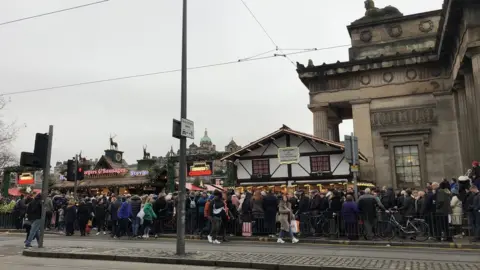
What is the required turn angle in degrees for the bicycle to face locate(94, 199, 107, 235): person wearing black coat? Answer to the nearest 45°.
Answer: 0° — it already faces them

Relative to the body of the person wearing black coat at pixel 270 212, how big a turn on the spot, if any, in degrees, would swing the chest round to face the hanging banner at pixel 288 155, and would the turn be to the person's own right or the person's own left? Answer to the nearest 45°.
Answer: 0° — they already face it

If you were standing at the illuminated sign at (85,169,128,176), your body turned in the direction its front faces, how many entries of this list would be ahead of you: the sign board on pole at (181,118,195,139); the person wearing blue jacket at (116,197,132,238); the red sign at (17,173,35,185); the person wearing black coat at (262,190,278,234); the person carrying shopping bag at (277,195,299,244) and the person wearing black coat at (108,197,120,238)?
5

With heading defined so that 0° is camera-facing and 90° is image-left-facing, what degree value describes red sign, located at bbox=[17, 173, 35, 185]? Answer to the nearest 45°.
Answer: approximately 0°

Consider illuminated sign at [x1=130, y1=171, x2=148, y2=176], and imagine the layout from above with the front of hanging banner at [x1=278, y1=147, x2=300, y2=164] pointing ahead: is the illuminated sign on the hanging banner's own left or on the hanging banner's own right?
on the hanging banner's own right

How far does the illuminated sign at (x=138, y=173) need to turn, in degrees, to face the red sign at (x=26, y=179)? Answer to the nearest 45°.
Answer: approximately 135° to its right

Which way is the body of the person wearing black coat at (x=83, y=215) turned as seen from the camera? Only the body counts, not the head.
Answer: away from the camera

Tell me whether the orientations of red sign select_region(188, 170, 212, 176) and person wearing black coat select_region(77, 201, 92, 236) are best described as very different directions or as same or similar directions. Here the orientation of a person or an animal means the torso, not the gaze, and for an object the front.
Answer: very different directions

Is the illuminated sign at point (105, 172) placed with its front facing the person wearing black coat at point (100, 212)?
yes

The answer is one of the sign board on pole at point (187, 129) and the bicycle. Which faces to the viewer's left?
the bicycle
